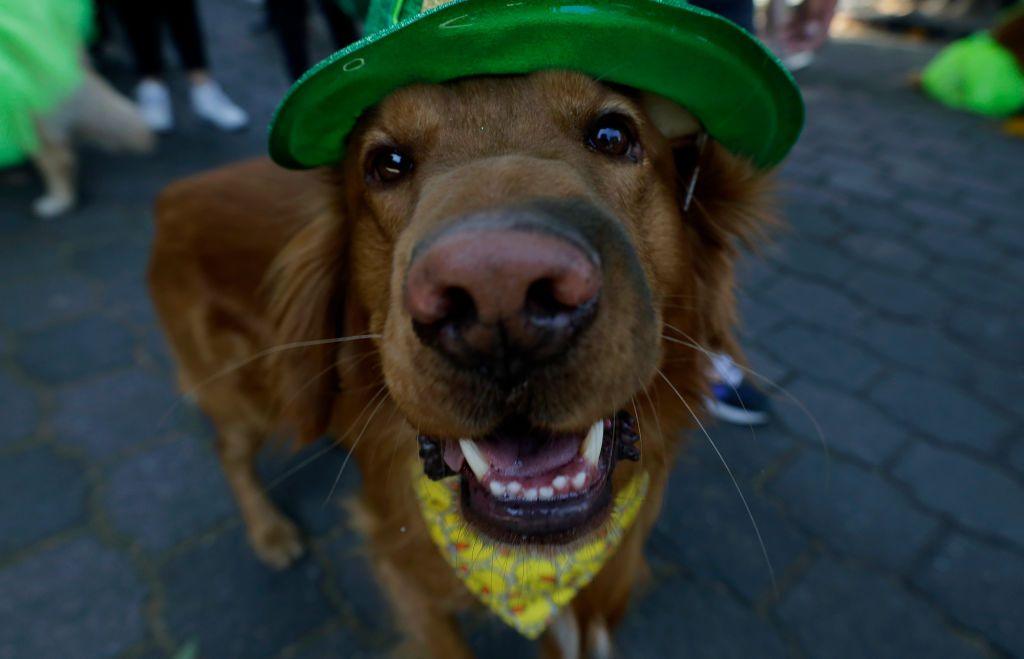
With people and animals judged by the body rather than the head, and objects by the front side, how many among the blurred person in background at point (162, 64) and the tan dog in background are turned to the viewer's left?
1

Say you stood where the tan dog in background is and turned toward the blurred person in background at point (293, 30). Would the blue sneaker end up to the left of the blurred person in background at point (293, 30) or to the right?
right

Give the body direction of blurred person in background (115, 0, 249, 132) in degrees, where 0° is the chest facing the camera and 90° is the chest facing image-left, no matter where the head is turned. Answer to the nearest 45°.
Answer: approximately 315°

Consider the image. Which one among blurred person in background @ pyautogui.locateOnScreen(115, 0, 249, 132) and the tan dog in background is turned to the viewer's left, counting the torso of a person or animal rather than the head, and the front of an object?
the tan dog in background

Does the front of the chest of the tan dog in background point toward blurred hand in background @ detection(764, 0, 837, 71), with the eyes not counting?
no

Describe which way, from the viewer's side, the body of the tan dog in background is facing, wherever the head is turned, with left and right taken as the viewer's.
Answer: facing to the left of the viewer

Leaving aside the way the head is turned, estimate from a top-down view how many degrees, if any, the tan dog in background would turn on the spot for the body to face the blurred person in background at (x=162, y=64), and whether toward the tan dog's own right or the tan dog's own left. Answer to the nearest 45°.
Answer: approximately 135° to the tan dog's own right

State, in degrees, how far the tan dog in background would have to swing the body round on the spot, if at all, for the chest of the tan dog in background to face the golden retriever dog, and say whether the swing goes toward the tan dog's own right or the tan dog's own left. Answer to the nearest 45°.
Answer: approximately 90° to the tan dog's own left

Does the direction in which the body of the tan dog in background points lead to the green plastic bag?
no

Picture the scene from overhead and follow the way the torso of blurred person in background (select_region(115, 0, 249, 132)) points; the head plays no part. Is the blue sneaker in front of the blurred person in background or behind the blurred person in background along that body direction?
in front

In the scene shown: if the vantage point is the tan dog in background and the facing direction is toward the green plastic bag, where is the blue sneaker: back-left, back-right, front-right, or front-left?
front-right
